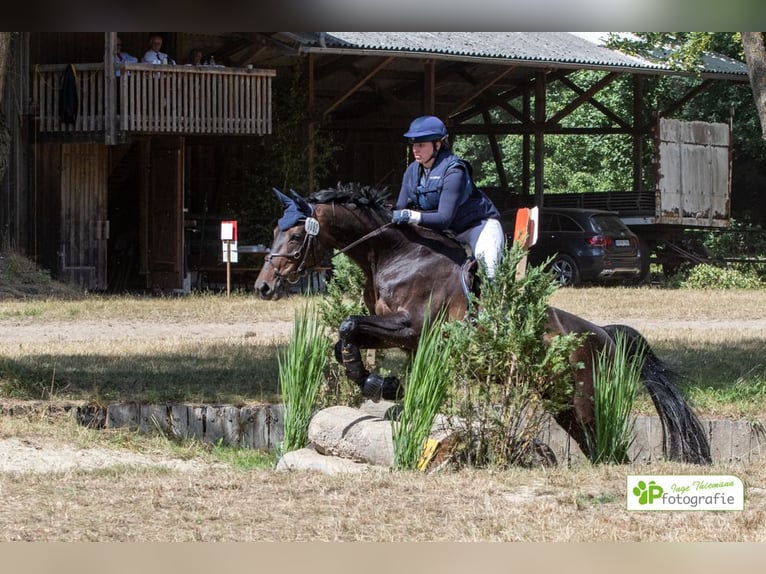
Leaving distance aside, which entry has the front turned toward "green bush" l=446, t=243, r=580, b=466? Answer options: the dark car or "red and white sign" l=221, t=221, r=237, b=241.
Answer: the red and white sign

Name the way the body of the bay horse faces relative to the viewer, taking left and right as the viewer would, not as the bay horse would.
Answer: facing to the left of the viewer

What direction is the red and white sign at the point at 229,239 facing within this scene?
toward the camera

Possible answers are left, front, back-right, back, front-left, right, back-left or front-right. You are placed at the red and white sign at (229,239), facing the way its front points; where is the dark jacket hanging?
back-right

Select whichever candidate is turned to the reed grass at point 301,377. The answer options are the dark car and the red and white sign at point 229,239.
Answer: the red and white sign

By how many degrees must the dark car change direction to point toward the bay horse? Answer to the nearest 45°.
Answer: approximately 135° to its left

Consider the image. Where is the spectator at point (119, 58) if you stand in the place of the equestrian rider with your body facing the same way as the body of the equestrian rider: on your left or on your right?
on your right

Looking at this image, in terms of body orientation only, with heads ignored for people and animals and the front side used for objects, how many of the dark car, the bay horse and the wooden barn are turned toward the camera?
1

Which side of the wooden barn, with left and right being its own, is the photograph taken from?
front

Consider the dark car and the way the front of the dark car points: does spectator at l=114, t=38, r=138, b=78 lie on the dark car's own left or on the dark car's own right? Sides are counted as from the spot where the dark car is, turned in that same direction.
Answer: on the dark car's own left

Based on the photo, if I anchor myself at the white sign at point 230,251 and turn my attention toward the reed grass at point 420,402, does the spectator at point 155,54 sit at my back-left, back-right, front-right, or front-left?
back-right

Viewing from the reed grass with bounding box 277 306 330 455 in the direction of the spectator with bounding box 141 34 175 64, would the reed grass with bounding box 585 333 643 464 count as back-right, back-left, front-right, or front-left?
back-right

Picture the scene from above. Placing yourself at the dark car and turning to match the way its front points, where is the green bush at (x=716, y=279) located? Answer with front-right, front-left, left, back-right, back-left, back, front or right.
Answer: right
